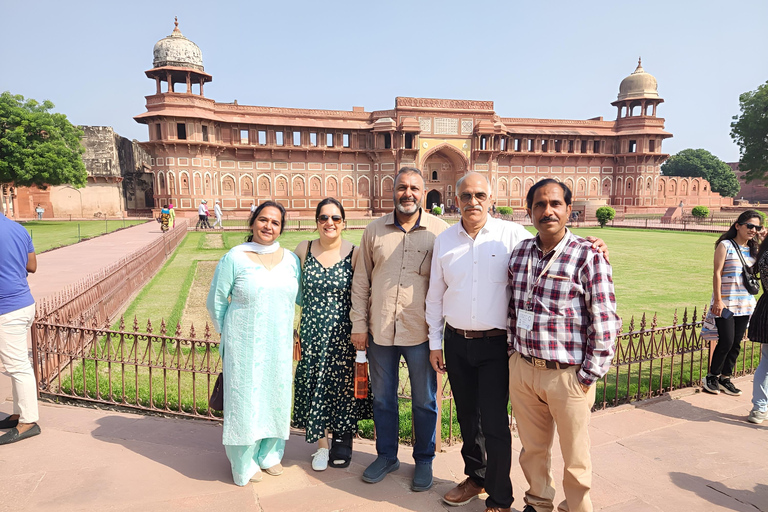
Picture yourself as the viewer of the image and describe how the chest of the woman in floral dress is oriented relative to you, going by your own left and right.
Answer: facing the viewer

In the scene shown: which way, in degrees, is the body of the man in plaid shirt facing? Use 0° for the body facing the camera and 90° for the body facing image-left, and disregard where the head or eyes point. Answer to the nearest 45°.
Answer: approximately 45°

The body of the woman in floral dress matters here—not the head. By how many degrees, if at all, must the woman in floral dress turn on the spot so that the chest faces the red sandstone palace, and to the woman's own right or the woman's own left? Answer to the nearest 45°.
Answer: approximately 180°

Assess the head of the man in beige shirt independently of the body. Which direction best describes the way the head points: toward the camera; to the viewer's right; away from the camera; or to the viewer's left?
toward the camera

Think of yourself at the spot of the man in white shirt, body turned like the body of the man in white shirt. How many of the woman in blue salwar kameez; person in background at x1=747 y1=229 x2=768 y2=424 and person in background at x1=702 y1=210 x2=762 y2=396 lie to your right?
1

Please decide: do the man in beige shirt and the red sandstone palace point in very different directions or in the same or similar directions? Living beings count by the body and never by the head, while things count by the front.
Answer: same or similar directions

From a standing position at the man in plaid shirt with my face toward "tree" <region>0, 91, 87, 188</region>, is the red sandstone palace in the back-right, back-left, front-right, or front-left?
front-right

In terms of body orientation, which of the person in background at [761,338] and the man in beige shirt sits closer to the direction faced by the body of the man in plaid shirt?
the man in beige shirt

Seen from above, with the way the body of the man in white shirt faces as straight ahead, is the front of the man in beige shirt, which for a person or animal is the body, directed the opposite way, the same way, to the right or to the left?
the same way

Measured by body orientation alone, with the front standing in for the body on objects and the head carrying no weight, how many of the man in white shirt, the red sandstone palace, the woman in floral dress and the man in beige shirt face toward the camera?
4

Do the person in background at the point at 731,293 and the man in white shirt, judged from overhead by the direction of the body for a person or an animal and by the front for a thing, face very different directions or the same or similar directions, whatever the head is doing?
same or similar directions

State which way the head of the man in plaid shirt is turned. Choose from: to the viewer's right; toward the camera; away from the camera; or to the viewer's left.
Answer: toward the camera

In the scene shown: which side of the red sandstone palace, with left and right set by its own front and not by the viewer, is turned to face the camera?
front

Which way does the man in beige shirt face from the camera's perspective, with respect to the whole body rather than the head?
toward the camera

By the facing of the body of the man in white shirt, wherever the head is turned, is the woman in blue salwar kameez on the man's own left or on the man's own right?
on the man's own right
